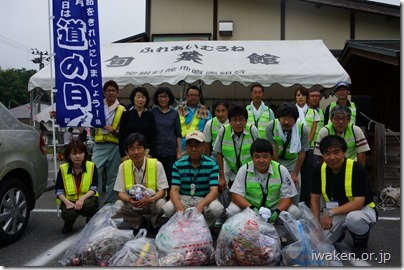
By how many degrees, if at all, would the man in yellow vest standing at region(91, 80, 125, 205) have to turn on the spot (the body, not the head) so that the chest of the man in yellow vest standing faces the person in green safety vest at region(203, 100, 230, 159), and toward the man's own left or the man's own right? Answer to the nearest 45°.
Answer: approximately 45° to the man's own left

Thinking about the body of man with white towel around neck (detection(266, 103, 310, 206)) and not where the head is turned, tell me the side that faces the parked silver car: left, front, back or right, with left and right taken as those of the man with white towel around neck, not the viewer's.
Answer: right

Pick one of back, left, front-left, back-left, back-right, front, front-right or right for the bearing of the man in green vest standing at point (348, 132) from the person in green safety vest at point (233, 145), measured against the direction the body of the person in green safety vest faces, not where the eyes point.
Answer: left

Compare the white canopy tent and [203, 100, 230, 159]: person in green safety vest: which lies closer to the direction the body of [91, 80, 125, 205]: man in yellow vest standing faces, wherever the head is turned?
the person in green safety vest

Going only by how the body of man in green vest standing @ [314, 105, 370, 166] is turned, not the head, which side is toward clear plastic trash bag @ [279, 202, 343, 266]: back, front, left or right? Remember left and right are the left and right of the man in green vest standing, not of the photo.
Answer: front

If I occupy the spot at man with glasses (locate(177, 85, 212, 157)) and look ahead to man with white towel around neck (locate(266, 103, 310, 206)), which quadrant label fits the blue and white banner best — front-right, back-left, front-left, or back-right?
back-right

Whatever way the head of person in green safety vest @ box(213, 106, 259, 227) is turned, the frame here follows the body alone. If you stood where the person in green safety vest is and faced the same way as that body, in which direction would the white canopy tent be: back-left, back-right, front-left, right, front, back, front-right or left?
back

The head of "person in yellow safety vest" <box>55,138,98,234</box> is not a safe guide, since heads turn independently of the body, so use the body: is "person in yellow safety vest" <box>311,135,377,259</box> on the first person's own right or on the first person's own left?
on the first person's own left

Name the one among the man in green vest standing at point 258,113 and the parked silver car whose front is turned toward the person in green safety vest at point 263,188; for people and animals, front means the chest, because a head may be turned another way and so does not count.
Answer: the man in green vest standing
